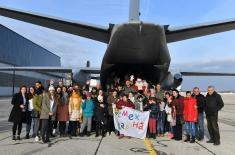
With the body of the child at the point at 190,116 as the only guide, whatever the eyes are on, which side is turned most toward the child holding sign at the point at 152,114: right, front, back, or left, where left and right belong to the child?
right

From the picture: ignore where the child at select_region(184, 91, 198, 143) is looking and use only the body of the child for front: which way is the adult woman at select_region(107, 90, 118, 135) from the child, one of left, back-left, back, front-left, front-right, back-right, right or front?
right

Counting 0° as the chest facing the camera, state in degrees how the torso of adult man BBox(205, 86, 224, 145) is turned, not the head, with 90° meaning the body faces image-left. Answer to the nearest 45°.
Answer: approximately 45°

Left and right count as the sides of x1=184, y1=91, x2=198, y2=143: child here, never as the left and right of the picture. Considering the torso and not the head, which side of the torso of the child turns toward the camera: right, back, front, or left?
front

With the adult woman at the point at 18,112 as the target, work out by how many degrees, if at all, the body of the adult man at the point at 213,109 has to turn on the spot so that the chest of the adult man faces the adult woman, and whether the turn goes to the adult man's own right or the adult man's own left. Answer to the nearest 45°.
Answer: approximately 45° to the adult man's own right
